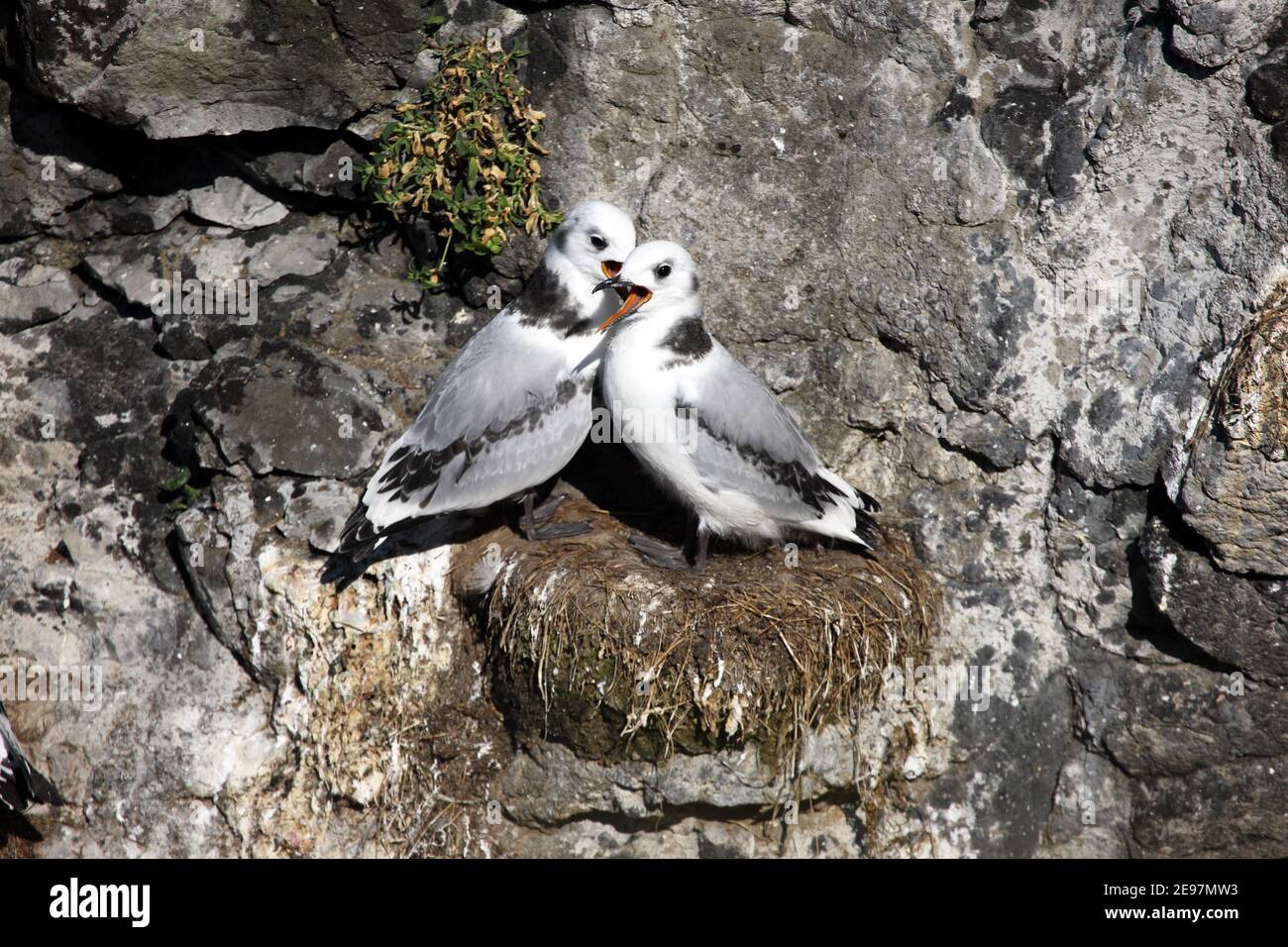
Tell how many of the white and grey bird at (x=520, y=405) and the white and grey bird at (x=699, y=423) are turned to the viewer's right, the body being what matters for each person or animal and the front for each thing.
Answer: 1

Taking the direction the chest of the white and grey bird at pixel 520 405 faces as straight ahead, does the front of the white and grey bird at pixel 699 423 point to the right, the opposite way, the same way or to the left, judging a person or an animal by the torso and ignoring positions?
the opposite way

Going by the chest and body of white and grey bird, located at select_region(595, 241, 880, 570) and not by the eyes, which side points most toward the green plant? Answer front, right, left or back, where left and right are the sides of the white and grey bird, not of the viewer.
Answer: front

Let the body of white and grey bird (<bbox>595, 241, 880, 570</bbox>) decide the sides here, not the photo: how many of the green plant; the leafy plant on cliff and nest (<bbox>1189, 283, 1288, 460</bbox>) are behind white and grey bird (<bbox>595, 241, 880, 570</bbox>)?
1

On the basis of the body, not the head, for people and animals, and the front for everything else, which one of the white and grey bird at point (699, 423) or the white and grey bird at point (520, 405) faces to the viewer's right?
the white and grey bird at point (520, 405)

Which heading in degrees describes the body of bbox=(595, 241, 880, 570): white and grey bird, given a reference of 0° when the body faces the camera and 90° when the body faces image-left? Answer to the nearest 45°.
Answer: approximately 90°

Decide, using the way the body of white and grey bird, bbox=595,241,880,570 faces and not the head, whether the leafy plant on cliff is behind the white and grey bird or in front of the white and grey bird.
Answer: in front

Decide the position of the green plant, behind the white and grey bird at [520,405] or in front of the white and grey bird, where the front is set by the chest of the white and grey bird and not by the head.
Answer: behind

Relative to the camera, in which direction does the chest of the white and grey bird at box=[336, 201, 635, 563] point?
to the viewer's right

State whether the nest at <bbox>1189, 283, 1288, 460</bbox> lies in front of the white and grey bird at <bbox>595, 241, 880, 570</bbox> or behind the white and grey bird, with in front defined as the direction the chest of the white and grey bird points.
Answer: behind

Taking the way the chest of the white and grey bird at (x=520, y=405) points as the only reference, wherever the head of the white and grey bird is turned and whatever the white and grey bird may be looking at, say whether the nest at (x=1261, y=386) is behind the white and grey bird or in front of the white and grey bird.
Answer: in front
